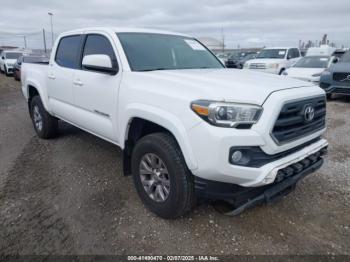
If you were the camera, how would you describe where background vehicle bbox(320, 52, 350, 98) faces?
facing the viewer and to the left of the viewer

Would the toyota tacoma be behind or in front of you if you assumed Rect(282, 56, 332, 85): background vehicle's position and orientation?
in front

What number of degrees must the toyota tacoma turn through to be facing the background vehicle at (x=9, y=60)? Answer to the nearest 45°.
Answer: approximately 180°

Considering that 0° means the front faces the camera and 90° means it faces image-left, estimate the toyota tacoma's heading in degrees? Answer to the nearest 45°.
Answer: approximately 315°

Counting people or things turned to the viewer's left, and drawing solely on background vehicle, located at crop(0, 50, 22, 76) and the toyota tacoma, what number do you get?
0

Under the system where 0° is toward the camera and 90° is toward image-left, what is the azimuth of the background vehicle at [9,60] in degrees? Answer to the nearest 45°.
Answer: approximately 315°

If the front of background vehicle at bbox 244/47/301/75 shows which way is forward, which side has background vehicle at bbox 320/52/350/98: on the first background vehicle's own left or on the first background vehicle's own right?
on the first background vehicle's own left

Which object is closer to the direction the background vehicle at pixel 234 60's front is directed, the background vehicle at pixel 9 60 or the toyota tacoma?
the toyota tacoma

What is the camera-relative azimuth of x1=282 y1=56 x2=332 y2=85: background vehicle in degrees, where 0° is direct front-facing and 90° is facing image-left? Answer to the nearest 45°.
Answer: approximately 45°
